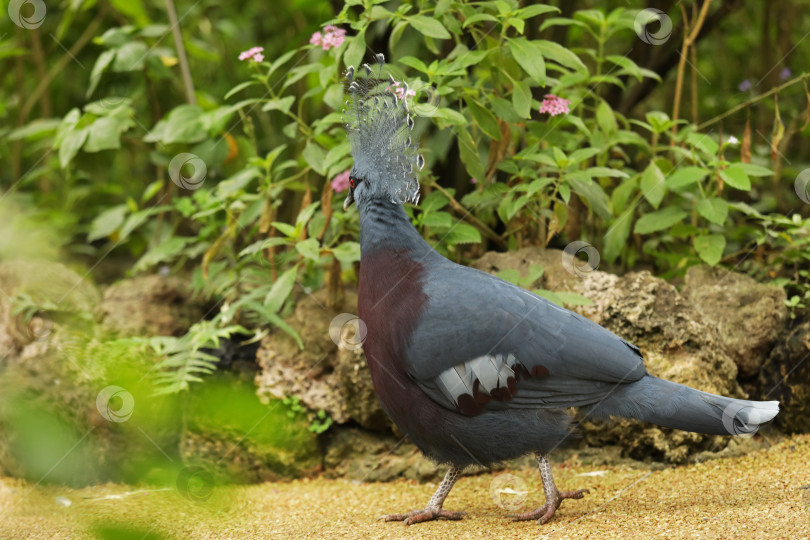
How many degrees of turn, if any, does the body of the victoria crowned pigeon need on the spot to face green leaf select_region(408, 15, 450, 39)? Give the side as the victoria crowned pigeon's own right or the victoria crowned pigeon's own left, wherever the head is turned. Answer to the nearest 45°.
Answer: approximately 90° to the victoria crowned pigeon's own right

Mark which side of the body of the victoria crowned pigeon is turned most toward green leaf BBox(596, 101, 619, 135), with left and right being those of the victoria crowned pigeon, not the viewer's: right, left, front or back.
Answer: right

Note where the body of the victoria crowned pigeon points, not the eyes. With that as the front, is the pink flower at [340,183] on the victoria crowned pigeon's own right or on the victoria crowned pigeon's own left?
on the victoria crowned pigeon's own right

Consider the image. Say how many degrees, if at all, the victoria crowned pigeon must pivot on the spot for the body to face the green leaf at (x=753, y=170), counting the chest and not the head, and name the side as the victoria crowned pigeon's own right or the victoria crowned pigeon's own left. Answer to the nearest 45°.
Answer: approximately 135° to the victoria crowned pigeon's own right

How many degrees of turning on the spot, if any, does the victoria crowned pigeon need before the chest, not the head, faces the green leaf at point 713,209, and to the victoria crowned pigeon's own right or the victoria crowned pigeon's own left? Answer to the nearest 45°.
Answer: approximately 135° to the victoria crowned pigeon's own right

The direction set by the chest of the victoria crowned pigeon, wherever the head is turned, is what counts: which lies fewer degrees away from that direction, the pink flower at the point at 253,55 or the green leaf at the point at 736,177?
the pink flower

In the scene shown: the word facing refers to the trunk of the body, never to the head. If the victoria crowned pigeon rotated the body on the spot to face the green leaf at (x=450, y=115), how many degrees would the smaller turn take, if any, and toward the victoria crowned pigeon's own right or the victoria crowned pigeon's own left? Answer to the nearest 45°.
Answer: approximately 90° to the victoria crowned pigeon's own right

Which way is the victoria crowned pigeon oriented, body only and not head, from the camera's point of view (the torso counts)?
to the viewer's left

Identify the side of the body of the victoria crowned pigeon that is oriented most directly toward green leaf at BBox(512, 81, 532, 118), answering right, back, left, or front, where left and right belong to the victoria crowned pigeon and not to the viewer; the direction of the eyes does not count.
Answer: right
